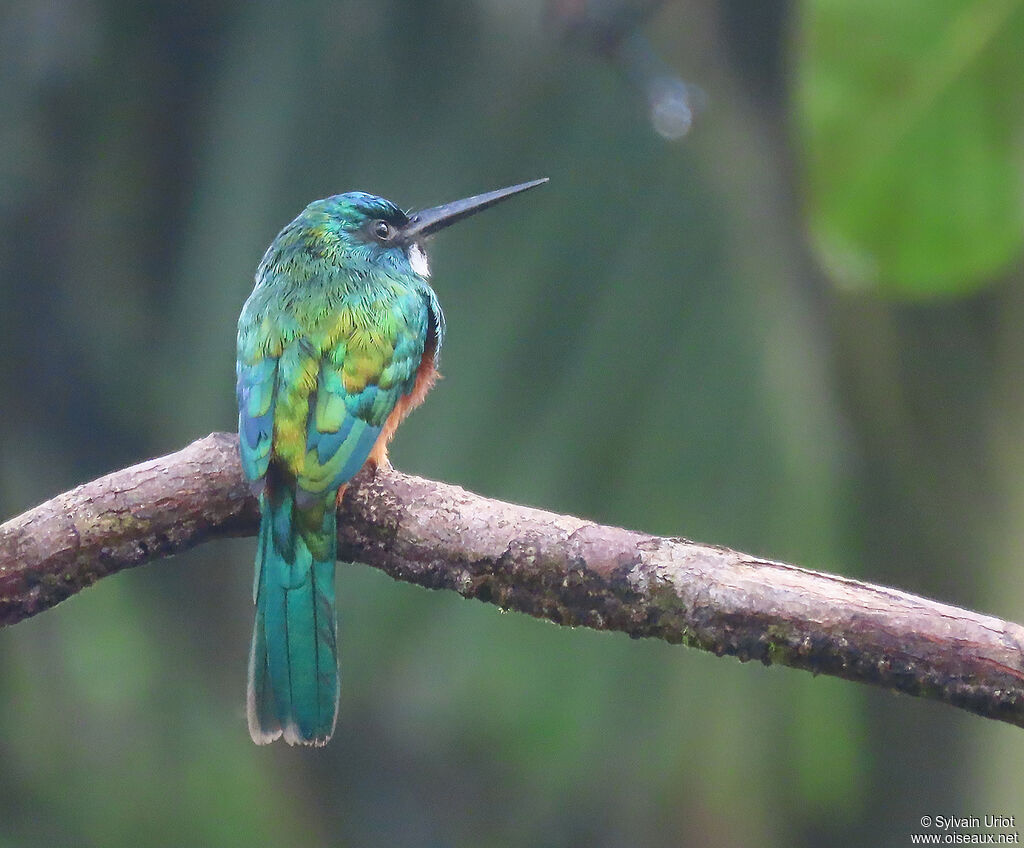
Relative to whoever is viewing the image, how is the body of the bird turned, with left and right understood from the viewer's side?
facing away from the viewer and to the right of the viewer
